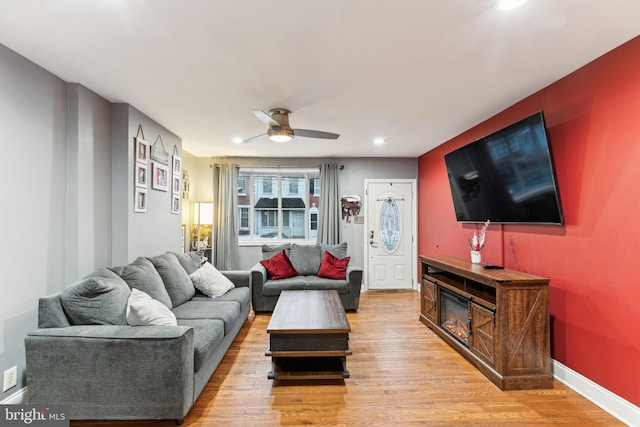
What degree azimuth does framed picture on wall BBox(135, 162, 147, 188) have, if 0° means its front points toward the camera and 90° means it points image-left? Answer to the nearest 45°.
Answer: approximately 315°

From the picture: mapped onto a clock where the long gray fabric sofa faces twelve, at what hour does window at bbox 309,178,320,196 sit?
The window is roughly at 9 o'clock from the long gray fabric sofa.

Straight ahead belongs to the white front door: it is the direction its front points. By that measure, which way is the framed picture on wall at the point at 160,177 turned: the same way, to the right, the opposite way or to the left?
to the left

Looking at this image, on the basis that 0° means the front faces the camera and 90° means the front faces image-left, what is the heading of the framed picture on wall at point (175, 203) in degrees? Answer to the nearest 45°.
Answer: approximately 315°

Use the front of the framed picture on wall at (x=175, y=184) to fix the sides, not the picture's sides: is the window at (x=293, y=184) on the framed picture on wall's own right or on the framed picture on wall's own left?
on the framed picture on wall's own left

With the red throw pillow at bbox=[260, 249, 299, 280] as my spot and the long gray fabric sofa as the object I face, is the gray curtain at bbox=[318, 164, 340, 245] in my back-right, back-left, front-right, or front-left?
back-left

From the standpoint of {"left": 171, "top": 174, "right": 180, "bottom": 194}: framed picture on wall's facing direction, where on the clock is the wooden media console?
The wooden media console is roughly at 12 o'clock from the framed picture on wall.

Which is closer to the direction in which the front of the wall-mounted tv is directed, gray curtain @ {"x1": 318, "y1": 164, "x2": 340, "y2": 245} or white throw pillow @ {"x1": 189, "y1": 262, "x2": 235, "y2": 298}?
the white throw pillow

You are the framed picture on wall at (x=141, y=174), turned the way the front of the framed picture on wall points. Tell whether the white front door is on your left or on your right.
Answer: on your left

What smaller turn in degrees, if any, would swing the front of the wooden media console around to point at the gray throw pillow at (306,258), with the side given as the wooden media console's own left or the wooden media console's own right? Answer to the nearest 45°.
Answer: approximately 90° to the wooden media console's own right
